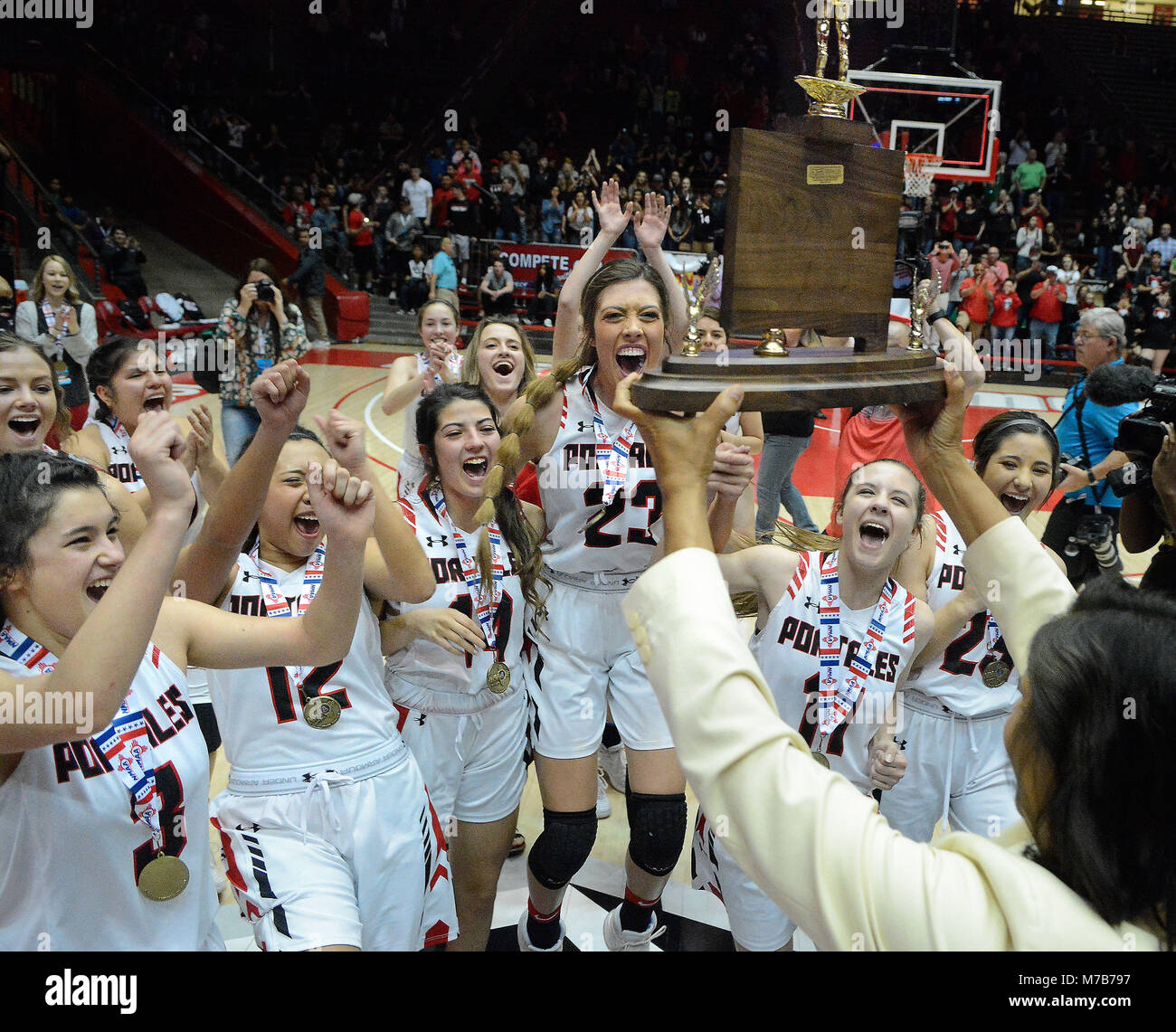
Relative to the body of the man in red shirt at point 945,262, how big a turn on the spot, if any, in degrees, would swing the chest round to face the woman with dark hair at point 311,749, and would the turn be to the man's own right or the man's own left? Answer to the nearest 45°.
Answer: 0° — they already face them

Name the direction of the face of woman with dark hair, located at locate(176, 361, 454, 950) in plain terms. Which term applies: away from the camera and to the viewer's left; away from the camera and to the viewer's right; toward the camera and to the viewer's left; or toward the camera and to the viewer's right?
toward the camera and to the viewer's right

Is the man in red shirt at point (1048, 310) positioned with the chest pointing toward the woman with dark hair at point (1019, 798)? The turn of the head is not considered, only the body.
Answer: yes

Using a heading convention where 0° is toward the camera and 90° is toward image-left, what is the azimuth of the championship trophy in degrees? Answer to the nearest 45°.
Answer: approximately 0°

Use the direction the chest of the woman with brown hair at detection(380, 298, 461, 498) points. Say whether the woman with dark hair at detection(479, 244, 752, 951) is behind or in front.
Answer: in front

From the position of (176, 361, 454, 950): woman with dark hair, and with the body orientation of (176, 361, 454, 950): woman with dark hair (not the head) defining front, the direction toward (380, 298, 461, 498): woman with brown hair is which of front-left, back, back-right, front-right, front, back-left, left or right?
back

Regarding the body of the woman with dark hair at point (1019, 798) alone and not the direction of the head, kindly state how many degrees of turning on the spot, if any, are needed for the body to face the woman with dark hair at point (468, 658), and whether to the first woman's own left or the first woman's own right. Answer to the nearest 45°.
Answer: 0° — they already face them
